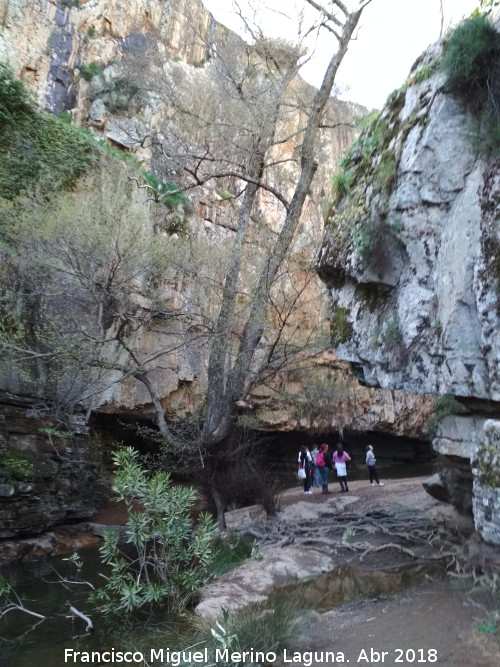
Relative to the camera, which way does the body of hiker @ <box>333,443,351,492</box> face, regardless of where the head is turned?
away from the camera

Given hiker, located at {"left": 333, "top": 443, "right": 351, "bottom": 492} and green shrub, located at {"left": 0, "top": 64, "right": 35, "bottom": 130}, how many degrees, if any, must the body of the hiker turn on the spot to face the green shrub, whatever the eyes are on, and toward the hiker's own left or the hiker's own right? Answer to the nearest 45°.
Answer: approximately 90° to the hiker's own left

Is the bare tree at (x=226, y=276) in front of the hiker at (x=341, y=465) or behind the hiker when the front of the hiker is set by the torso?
behind

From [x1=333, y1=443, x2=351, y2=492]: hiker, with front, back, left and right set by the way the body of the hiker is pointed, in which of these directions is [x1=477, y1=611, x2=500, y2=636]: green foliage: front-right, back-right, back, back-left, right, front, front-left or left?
back

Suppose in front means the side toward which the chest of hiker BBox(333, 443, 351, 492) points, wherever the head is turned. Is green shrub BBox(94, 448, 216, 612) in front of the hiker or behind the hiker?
behind

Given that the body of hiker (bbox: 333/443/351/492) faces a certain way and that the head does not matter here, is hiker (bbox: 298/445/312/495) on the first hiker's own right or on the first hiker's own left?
on the first hiker's own left

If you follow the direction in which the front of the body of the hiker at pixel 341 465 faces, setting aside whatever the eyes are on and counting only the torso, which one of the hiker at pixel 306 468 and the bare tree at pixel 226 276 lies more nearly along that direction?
the hiker

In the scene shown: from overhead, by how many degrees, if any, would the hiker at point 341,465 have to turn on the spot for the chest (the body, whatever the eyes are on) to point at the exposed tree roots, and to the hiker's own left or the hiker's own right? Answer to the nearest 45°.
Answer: approximately 180°
